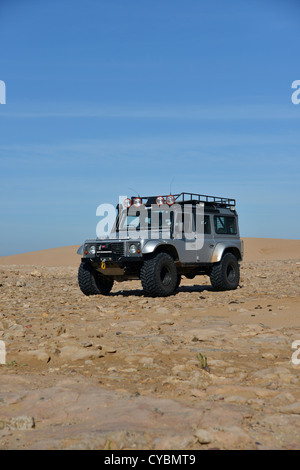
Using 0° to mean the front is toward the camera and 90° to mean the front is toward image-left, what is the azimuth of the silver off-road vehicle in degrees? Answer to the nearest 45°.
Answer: approximately 45°
